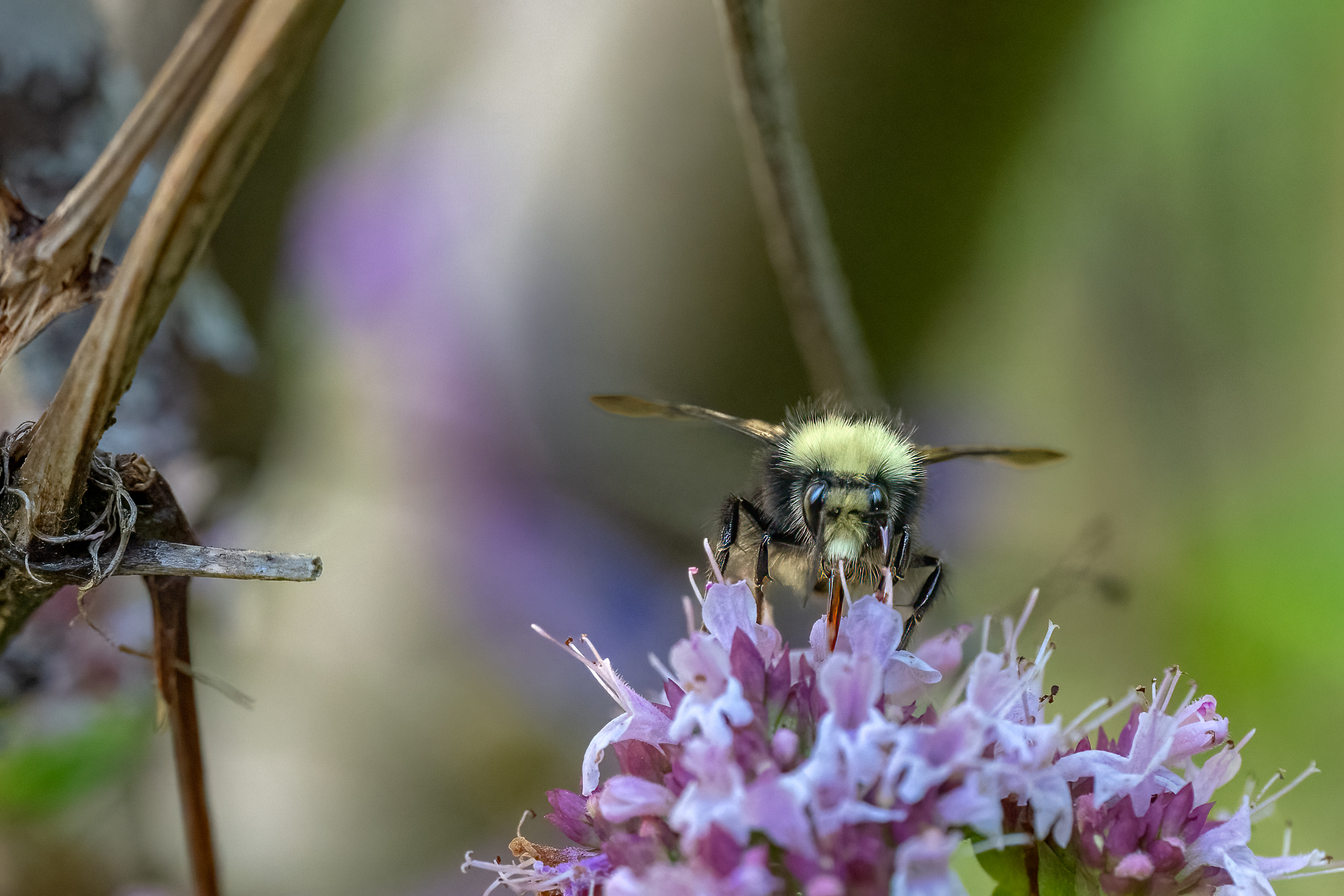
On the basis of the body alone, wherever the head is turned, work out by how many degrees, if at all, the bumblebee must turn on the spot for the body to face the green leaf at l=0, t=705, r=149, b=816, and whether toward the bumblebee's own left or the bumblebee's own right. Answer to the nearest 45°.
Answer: approximately 135° to the bumblebee's own right

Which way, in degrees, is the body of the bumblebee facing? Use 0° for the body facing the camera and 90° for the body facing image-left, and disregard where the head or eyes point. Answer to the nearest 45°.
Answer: approximately 0°

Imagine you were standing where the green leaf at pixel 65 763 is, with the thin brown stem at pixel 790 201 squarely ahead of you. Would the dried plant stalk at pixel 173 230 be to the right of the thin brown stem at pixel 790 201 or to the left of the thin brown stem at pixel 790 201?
right
